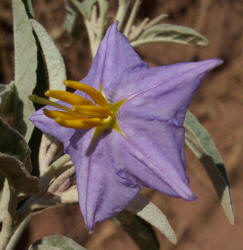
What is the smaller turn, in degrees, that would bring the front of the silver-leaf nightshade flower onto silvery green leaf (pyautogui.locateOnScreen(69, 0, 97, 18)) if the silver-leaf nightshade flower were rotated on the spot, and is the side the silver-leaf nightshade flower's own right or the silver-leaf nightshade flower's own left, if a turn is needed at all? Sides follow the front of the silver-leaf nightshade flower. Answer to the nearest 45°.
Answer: approximately 135° to the silver-leaf nightshade flower's own right

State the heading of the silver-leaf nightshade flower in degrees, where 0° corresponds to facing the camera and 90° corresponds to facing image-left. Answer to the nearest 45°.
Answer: approximately 45°
